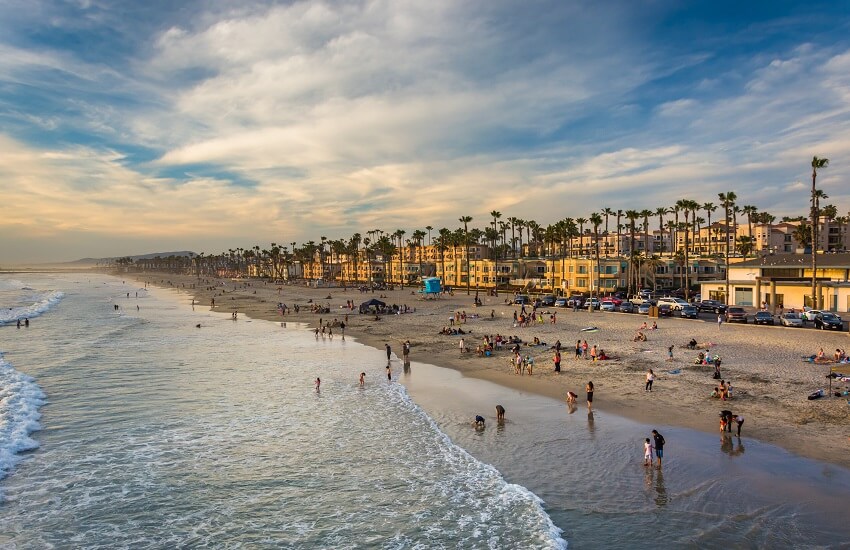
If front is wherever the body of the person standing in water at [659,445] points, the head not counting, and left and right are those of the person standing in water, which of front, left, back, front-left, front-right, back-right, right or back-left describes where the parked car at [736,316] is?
right

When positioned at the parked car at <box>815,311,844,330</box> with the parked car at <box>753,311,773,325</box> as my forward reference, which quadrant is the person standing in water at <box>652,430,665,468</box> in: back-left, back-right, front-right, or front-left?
back-left

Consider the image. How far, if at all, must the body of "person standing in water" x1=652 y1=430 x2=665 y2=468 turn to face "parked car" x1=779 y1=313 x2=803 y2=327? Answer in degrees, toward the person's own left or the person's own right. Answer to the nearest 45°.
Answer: approximately 90° to the person's own right

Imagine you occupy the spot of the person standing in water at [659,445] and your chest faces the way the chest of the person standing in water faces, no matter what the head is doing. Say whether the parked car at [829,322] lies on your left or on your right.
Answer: on your right

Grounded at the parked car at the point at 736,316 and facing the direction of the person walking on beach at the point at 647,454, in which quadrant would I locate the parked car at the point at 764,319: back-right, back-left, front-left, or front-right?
front-left
